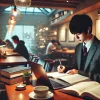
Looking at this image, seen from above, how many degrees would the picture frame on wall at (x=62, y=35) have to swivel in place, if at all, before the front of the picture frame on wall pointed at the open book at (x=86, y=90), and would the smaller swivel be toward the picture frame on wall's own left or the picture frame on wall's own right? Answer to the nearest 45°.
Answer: approximately 45° to the picture frame on wall's own left

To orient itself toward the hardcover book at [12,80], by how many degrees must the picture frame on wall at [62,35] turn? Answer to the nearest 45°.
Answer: approximately 45° to its left

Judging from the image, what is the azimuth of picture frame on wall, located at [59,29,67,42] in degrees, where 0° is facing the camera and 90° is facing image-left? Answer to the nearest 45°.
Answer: approximately 45°

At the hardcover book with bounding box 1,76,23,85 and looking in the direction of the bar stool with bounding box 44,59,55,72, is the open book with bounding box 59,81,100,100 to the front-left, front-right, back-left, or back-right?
back-right

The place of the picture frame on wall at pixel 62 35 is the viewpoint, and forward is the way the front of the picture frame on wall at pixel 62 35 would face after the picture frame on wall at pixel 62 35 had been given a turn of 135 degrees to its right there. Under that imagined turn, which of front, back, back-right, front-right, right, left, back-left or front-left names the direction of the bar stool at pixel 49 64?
back

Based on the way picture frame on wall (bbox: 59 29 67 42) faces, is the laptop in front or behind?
in front

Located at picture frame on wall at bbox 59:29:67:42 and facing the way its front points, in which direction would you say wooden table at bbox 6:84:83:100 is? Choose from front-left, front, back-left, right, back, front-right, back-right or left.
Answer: front-left
